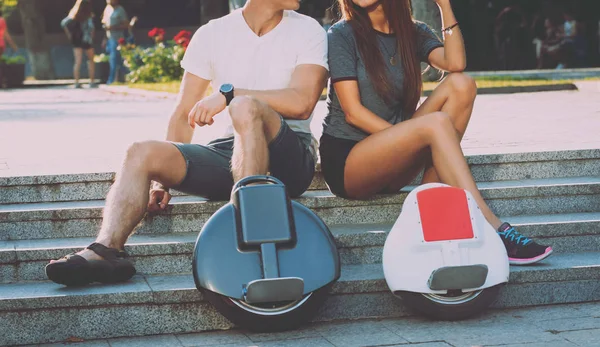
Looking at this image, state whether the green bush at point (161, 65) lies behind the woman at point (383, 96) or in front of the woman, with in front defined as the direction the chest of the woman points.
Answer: behind

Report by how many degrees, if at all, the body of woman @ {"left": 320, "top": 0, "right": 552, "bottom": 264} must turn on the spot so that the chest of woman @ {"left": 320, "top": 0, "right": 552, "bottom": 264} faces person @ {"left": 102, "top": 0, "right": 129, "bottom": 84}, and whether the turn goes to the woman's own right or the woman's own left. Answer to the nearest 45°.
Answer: approximately 180°

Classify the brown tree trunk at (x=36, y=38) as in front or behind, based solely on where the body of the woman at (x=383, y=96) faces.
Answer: behind

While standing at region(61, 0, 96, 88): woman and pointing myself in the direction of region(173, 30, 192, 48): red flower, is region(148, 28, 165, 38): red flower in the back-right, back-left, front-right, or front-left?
front-left

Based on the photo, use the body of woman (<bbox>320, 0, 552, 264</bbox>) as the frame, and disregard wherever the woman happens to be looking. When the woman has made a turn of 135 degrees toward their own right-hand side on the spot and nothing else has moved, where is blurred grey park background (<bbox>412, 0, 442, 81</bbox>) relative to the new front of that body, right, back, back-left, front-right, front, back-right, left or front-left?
right

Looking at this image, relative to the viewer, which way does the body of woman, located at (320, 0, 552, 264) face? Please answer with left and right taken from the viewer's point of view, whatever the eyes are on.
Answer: facing the viewer and to the right of the viewer

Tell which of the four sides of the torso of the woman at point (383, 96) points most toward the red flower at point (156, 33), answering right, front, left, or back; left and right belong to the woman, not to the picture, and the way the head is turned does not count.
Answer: back

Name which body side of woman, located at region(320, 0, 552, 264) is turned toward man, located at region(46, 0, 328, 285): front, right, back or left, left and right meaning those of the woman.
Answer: right
